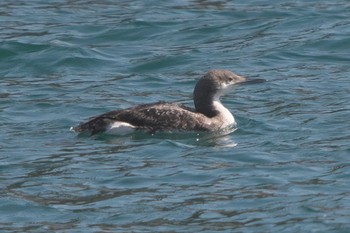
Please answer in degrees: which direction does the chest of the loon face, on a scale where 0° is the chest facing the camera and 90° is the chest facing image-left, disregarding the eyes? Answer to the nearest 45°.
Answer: approximately 270°
